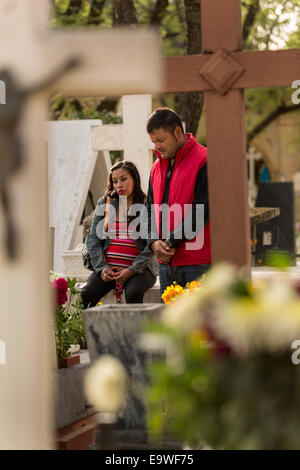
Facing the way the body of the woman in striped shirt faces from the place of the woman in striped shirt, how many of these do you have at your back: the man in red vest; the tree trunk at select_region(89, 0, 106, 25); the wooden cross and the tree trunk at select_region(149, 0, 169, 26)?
2

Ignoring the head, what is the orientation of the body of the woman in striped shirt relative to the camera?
toward the camera

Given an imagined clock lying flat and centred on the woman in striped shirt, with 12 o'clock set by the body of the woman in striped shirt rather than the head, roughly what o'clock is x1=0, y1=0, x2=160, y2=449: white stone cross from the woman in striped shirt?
The white stone cross is roughly at 12 o'clock from the woman in striped shirt.

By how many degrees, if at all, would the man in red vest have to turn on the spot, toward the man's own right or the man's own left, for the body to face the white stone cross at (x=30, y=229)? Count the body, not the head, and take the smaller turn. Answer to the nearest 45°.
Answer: approximately 45° to the man's own left

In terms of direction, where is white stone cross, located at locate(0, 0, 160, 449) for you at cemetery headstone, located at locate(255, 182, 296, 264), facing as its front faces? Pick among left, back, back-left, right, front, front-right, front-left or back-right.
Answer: front

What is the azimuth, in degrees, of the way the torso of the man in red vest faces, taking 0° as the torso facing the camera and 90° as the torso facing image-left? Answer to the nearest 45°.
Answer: approximately 45°

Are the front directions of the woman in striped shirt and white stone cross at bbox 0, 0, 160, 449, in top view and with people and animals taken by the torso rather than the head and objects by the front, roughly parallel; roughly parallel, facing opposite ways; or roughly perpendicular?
roughly parallel

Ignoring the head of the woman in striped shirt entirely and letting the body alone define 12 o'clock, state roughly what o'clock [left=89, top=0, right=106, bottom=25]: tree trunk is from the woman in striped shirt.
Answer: The tree trunk is roughly at 6 o'clock from the woman in striped shirt.

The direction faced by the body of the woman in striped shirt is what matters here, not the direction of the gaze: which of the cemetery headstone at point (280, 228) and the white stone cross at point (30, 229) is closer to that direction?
the white stone cross

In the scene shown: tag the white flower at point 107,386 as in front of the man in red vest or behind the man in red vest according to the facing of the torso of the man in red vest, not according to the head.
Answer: in front

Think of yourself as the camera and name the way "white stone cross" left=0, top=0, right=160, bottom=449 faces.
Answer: facing the viewer

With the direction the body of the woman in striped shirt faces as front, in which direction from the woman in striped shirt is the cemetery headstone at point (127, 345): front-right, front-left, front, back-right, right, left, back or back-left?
front
